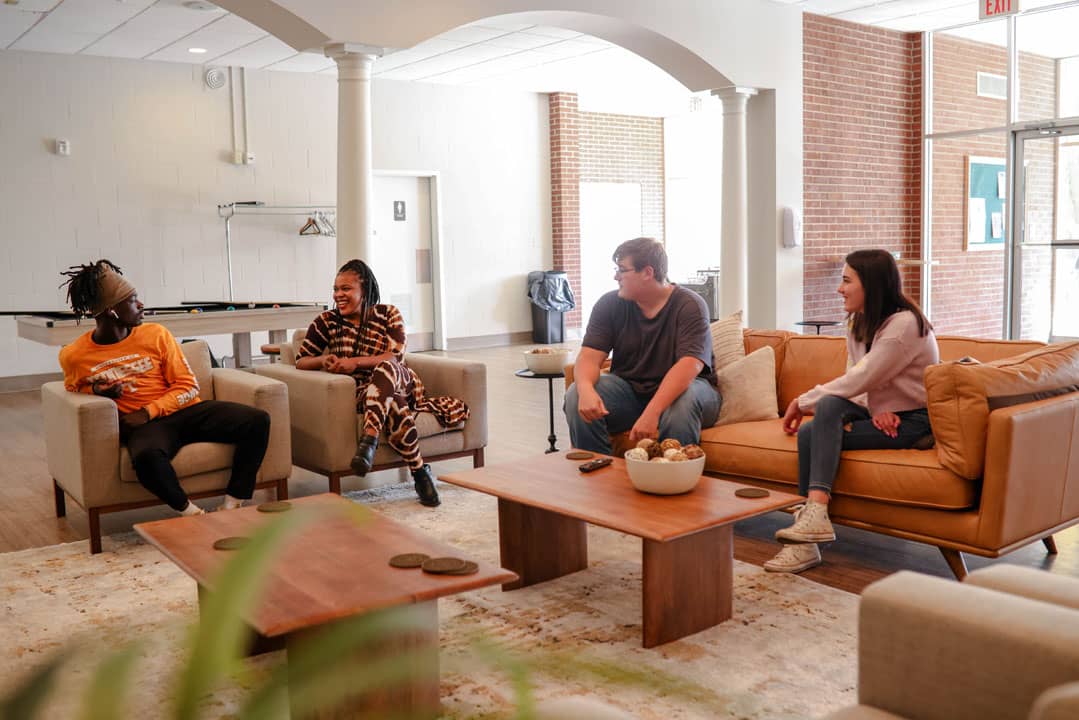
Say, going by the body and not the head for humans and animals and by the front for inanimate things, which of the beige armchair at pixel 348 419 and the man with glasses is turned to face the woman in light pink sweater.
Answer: the beige armchair

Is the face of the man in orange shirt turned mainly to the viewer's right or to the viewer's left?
to the viewer's right

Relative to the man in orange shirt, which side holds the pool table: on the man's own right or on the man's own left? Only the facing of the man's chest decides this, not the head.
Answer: on the man's own left

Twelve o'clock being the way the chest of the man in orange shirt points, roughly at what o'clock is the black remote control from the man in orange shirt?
The black remote control is roughly at 12 o'clock from the man in orange shirt.

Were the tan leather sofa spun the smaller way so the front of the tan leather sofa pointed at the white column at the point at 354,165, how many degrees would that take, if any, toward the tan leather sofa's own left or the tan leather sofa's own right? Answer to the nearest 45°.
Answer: approximately 90° to the tan leather sofa's own right

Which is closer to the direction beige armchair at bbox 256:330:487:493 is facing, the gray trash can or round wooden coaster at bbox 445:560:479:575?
the round wooden coaster

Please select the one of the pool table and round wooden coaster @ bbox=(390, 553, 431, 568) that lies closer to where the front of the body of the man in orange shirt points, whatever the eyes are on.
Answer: the round wooden coaster

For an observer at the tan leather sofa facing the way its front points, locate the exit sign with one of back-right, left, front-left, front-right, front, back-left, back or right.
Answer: back-right

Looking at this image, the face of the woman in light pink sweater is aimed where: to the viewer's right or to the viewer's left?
to the viewer's left

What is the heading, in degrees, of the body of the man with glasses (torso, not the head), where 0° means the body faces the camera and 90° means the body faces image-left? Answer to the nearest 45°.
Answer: approximately 45°
